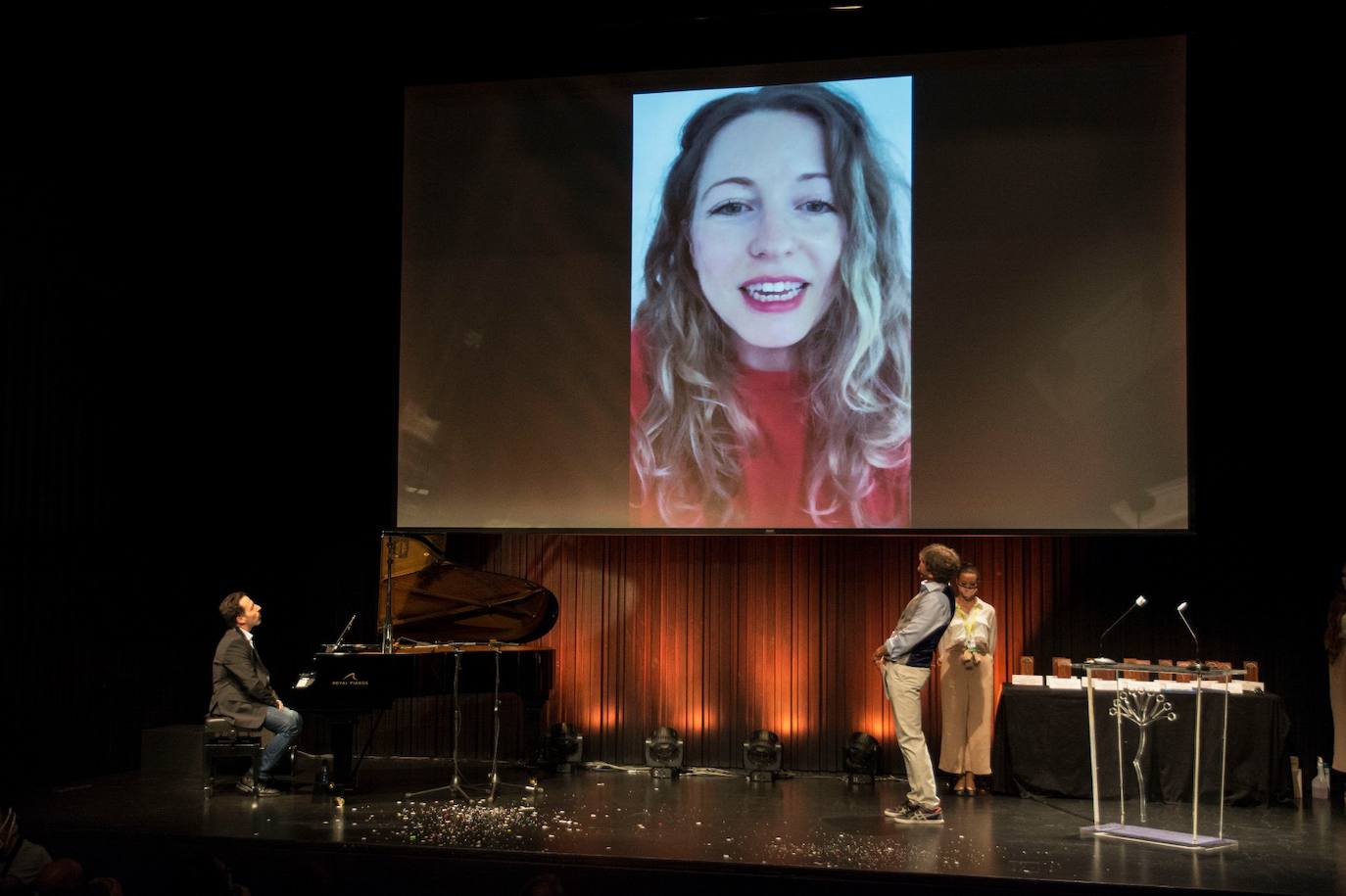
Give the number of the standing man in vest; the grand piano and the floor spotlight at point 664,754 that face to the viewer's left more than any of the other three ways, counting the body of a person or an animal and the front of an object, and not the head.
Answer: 2

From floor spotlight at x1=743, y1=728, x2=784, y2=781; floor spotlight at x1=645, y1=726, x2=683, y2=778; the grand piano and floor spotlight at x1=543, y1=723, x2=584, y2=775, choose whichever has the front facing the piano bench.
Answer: the grand piano

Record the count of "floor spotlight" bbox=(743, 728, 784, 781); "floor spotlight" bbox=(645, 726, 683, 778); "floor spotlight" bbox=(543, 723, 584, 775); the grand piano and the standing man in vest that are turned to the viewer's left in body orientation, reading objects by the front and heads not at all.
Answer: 2

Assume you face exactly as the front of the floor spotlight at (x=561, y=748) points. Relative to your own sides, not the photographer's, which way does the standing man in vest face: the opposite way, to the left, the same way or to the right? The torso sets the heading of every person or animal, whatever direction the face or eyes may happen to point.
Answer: to the left

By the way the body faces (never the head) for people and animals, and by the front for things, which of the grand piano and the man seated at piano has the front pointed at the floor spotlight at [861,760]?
the man seated at piano

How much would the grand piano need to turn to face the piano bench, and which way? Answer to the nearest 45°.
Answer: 0° — it already faces it

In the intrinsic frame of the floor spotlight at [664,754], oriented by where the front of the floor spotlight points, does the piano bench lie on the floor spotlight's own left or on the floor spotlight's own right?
on the floor spotlight's own left

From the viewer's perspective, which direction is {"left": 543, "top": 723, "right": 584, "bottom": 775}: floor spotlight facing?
away from the camera

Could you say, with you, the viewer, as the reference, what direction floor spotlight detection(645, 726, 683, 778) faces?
facing away from the viewer

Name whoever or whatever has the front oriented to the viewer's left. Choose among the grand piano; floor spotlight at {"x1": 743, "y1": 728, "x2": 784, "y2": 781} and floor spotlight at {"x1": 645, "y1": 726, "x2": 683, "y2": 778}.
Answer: the grand piano

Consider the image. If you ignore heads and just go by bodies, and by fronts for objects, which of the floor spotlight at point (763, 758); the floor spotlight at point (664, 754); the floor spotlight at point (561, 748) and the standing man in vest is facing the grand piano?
the standing man in vest

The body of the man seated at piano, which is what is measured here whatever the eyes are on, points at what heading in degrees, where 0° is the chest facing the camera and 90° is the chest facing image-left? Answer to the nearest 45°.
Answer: approximately 270°

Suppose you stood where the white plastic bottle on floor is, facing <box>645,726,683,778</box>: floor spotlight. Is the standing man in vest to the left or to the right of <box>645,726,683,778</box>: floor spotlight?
left

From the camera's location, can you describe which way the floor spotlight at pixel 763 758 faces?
facing away from the viewer

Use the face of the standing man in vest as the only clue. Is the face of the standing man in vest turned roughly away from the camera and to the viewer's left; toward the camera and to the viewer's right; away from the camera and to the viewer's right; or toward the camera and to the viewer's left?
away from the camera and to the viewer's left

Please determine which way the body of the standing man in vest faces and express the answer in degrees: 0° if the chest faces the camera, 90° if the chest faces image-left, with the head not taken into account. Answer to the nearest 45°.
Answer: approximately 90°
